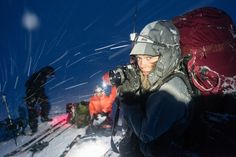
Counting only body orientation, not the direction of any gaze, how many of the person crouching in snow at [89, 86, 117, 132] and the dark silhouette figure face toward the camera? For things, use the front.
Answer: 1

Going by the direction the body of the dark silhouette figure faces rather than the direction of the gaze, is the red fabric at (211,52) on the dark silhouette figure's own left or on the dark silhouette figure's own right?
on the dark silhouette figure's own right

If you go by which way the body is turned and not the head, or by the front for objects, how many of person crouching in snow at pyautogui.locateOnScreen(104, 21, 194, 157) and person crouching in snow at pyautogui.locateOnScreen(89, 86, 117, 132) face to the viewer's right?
0

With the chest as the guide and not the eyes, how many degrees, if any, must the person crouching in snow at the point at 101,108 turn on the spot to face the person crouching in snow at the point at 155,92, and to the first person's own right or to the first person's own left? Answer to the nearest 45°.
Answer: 0° — they already face them

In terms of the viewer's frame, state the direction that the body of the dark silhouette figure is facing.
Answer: to the viewer's right

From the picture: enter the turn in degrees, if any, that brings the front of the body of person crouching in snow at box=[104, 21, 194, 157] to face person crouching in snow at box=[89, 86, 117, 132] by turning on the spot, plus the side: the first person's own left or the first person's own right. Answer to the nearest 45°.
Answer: approximately 135° to the first person's own right

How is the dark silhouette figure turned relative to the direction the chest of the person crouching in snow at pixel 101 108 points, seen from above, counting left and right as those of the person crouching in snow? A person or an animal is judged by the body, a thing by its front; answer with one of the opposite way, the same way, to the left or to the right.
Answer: to the left

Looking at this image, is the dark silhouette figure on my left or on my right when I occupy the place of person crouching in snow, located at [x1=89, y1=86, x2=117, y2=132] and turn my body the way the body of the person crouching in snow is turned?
on my right

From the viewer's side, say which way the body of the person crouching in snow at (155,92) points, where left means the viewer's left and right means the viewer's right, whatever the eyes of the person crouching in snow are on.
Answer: facing the viewer and to the left of the viewer
